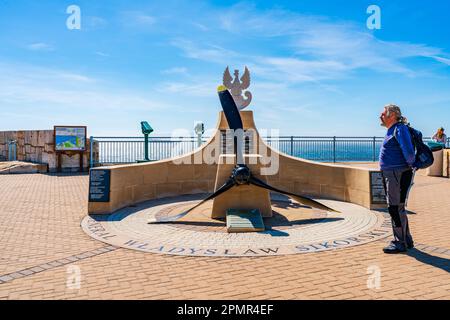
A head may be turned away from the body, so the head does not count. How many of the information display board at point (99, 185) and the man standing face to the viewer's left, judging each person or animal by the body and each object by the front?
1

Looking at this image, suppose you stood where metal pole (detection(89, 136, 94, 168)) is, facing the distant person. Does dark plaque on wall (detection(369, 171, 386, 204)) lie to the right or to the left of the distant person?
right

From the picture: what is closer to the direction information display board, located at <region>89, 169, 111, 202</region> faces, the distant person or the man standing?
the man standing

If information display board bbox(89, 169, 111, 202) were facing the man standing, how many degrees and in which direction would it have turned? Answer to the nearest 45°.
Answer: approximately 45° to its left

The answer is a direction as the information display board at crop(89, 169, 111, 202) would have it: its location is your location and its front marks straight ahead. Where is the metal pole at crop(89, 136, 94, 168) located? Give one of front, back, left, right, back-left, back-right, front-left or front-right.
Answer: back

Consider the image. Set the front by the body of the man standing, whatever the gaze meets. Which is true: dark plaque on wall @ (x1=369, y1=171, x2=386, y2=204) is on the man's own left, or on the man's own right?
on the man's own right

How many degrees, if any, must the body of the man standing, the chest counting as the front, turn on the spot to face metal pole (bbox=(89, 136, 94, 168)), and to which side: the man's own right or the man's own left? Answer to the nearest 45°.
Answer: approximately 45° to the man's own right

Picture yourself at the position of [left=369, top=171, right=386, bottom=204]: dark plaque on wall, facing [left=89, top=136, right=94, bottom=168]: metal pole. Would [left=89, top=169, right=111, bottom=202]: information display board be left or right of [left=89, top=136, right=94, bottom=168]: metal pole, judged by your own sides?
left

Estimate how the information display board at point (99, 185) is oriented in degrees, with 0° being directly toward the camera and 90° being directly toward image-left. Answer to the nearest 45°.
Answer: approximately 0°

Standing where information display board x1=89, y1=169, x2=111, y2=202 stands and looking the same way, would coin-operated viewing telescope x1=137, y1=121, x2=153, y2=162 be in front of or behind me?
behind

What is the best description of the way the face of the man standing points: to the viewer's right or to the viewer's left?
to the viewer's left

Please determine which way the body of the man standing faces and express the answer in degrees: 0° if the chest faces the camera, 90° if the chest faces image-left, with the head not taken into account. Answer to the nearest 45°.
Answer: approximately 90°

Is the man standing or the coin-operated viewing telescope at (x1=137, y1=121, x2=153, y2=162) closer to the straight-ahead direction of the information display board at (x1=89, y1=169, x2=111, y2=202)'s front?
the man standing

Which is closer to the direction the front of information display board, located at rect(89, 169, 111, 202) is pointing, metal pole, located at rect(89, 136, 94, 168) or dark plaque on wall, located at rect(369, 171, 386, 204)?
the dark plaque on wall

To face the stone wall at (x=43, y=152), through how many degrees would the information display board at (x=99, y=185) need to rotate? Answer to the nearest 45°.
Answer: approximately 180°
